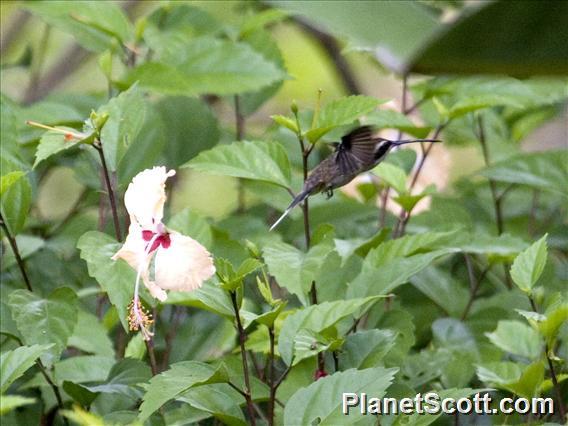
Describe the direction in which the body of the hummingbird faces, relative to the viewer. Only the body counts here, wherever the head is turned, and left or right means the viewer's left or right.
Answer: facing to the right of the viewer
